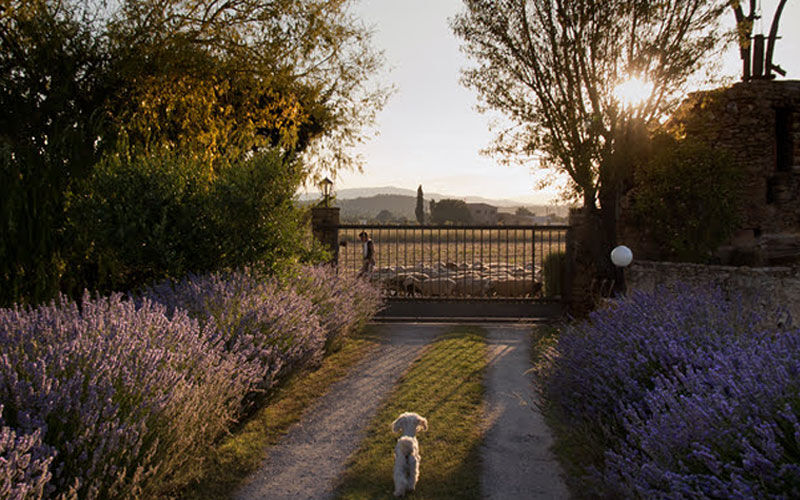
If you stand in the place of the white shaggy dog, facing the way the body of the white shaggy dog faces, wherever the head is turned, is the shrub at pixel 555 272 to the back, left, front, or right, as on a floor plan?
front

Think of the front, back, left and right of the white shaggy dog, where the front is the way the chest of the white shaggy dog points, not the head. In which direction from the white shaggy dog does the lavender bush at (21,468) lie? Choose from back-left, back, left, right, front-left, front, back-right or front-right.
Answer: back-left

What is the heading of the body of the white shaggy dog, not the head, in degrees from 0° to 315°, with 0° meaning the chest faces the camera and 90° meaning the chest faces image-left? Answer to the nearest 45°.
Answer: approximately 180°

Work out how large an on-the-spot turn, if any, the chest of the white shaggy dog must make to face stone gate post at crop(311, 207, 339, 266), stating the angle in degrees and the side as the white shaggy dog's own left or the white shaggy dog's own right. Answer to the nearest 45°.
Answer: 0° — it already faces it

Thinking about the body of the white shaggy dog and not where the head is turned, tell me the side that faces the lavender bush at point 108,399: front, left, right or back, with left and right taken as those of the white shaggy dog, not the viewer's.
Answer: left

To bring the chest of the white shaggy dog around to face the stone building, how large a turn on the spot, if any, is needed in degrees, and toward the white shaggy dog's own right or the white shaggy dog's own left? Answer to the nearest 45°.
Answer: approximately 45° to the white shaggy dog's own right

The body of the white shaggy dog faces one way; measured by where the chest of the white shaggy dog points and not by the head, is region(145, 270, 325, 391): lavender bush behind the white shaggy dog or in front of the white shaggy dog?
in front

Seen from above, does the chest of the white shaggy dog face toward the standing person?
yes

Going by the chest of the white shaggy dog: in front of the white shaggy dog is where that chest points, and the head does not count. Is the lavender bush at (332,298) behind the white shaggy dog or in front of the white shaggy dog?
in front

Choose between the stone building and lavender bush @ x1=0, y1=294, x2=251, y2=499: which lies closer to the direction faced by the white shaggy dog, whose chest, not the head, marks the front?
the stone building
